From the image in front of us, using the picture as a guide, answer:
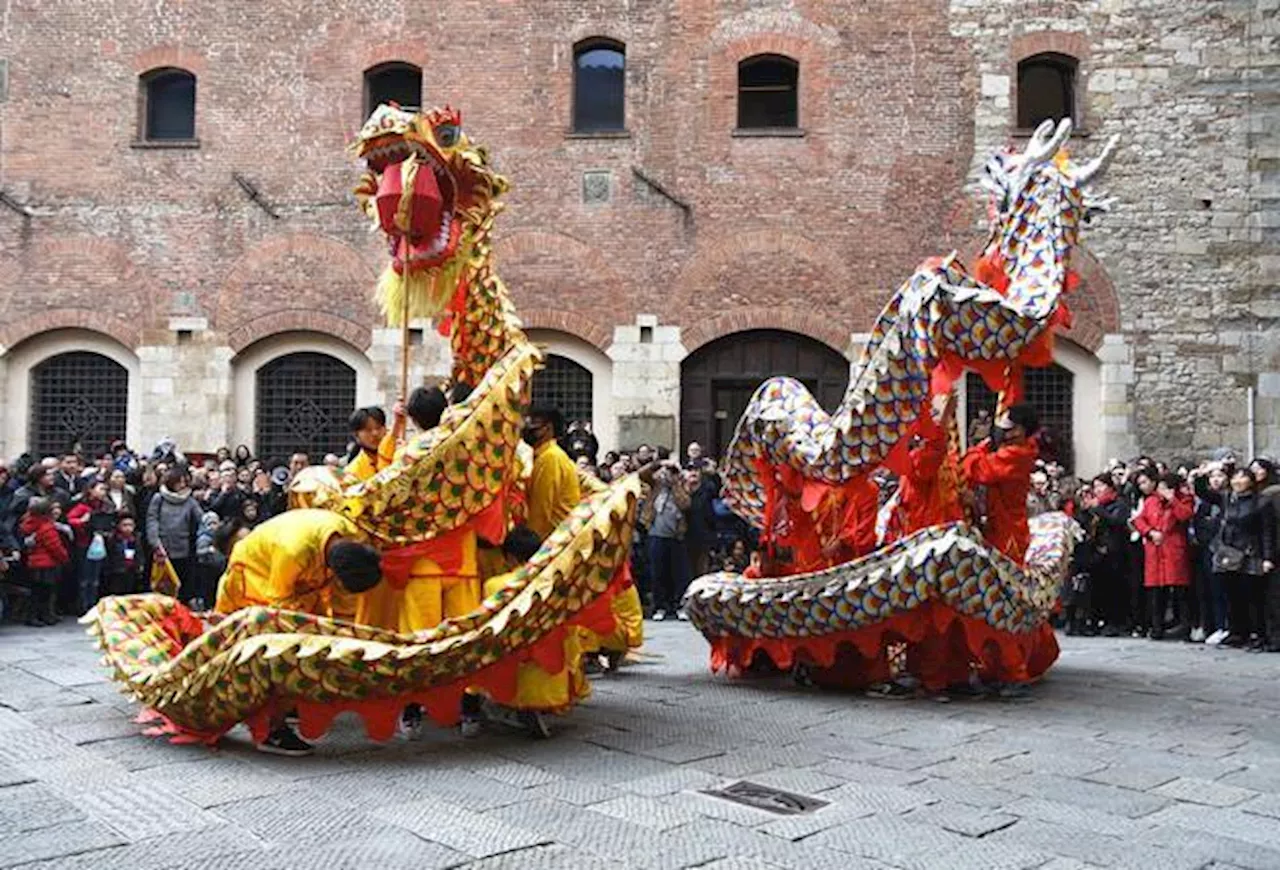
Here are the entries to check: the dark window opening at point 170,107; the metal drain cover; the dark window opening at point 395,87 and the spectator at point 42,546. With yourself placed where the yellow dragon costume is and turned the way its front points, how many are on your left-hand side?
1

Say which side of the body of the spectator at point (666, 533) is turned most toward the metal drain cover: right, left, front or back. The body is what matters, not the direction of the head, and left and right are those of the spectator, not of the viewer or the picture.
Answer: front

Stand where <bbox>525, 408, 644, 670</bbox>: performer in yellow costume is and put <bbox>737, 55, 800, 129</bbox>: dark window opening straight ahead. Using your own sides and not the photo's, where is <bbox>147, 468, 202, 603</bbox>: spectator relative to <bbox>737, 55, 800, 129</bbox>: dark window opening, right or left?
left

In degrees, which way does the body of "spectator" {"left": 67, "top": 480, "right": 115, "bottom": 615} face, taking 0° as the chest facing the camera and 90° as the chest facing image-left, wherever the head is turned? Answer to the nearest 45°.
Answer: approximately 315°

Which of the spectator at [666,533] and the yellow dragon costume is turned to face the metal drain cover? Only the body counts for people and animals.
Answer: the spectator

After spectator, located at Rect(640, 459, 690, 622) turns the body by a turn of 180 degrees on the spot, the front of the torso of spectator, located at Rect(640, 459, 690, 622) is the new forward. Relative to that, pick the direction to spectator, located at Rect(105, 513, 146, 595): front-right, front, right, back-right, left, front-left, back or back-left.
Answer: left

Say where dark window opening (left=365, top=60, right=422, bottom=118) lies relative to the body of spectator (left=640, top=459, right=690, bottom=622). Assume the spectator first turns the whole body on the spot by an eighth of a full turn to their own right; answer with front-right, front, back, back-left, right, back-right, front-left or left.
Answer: right

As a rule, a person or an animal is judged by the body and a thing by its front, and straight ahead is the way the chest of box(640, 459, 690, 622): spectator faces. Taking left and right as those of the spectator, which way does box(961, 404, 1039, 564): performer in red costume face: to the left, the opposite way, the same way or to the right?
to the right
